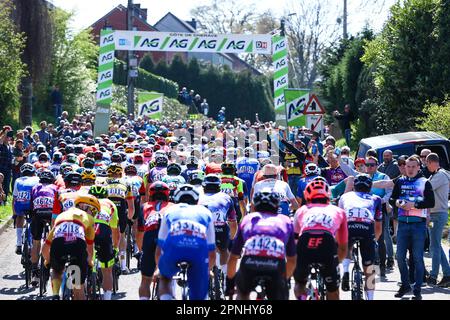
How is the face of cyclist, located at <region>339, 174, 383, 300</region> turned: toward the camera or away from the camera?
away from the camera

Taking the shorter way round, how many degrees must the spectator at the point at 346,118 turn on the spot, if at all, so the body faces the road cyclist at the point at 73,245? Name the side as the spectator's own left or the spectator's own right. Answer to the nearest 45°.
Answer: approximately 45° to the spectator's own left

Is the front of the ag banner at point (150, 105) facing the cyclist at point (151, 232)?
yes

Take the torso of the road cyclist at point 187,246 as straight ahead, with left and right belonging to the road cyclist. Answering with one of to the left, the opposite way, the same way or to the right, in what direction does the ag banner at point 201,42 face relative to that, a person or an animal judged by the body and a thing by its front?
the opposite way

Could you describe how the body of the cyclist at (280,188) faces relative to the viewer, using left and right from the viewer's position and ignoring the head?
facing away from the viewer

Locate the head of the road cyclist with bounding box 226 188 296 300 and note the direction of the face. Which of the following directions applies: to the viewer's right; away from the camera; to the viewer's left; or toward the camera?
away from the camera

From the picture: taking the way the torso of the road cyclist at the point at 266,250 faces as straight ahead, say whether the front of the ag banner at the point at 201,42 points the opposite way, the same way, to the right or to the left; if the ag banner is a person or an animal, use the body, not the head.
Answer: the opposite way

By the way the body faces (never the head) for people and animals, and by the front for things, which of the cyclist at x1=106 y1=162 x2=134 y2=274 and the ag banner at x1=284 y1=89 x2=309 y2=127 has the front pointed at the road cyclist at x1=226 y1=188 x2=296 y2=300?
the ag banner

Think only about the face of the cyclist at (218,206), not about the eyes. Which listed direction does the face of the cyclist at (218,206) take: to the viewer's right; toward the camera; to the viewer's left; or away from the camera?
away from the camera

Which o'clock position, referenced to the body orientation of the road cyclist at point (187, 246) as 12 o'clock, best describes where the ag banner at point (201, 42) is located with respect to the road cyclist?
The ag banner is roughly at 12 o'clock from the road cyclist.

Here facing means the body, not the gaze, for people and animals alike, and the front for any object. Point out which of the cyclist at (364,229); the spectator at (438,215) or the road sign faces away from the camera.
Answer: the cyclist

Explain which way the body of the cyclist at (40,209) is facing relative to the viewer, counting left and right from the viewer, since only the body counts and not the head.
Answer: facing away from the viewer

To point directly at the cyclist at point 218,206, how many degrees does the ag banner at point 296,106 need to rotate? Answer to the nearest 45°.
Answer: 0° — it already faces them

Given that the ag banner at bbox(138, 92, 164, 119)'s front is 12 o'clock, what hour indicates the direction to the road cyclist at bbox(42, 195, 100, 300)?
The road cyclist is roughly at 12 o'clock from the ag banner.
